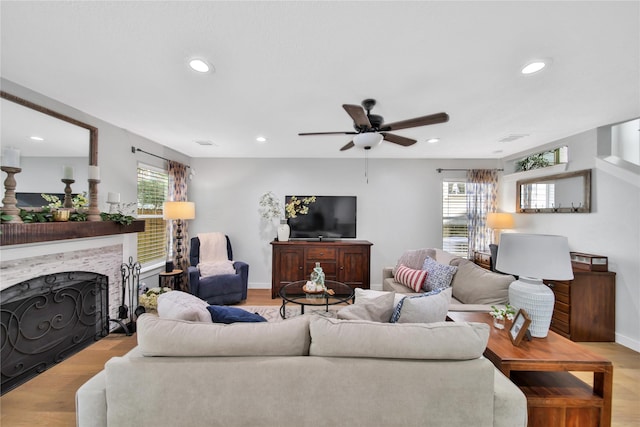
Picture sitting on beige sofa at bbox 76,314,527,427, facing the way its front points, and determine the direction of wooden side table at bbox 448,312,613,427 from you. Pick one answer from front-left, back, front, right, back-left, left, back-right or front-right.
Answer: right

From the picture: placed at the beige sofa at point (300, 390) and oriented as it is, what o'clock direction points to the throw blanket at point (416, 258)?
The throw blanket is roughly at 1 o'clock from the beige sofa.

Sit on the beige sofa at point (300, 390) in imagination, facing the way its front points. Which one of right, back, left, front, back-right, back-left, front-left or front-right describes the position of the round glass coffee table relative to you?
front

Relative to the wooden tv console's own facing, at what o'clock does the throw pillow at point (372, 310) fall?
The throw pillow is roughly at 12 o'clock from the wooden tv console.

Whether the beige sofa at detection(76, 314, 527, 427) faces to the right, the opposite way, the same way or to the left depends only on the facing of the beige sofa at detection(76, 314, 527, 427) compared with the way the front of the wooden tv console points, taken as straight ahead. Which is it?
the opposite way

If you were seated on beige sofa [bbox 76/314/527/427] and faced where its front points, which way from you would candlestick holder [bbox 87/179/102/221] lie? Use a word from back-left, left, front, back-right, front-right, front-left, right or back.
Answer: front-left

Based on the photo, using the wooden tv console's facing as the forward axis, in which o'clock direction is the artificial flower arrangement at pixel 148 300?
The artificial flower arrangement is roughly at 2 o'clock from the wooden tv console.

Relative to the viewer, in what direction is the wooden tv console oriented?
toward the camera

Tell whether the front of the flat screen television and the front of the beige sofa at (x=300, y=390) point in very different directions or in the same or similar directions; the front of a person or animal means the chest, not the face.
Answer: very different directions

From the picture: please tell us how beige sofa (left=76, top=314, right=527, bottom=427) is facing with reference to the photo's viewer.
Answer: facing away from the viewer

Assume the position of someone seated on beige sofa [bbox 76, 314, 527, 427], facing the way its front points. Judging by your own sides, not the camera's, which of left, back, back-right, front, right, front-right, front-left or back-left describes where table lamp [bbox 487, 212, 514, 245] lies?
front-right

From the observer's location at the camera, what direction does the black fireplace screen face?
facing the viewer and to the right of the viewer

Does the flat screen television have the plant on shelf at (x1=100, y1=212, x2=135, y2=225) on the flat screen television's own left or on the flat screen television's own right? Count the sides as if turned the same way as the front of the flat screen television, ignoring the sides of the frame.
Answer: on the flat screen television's own right

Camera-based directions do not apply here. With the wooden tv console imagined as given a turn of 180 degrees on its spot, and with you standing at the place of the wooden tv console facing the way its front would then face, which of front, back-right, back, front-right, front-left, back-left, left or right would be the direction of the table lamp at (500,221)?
right
